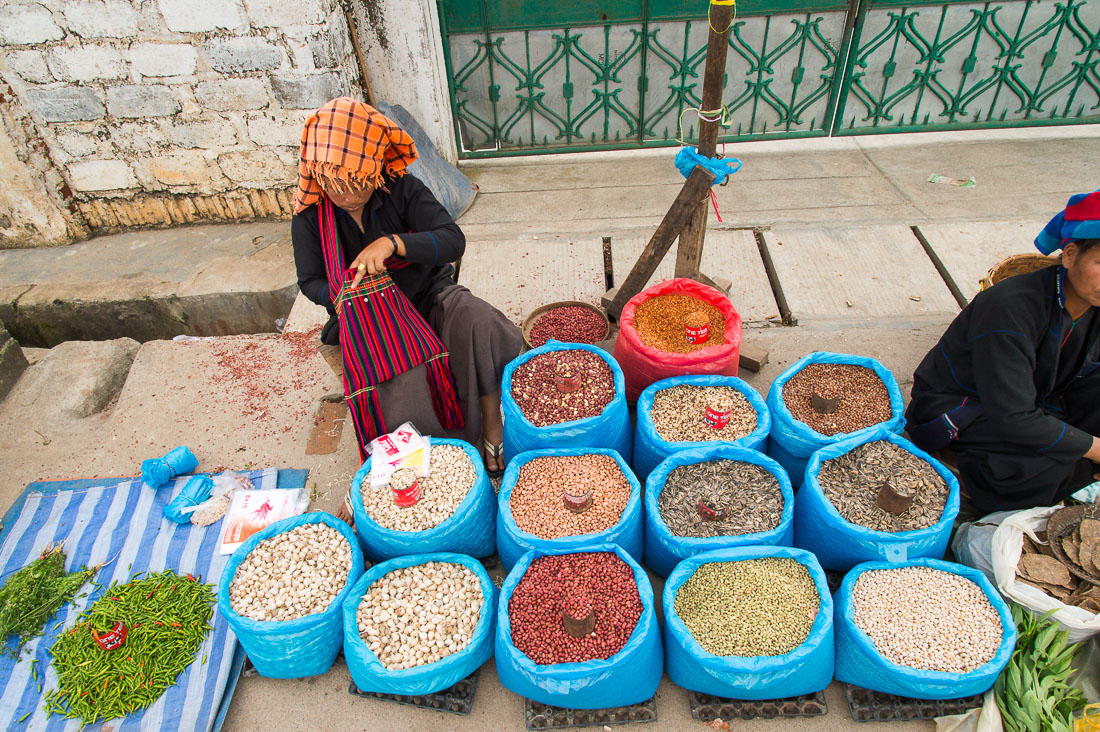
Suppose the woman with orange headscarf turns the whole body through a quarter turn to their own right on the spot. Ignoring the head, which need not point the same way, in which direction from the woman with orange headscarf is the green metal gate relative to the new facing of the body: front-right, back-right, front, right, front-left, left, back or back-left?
back-right

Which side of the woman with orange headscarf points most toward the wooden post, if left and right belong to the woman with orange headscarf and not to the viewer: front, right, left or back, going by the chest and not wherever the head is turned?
left

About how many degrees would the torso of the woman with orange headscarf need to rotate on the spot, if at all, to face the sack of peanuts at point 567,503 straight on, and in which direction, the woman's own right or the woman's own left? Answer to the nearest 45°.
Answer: approximately 45° to the woman's own left

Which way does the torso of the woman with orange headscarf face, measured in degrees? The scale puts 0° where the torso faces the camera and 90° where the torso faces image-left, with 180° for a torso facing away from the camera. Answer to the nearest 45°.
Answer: approximately 0°

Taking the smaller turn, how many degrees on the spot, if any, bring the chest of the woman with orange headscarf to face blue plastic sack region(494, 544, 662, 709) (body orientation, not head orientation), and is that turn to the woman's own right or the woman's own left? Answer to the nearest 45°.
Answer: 0° — they already face it

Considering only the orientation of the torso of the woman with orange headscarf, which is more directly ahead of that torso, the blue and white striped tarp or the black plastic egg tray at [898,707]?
the black plastic egg tray

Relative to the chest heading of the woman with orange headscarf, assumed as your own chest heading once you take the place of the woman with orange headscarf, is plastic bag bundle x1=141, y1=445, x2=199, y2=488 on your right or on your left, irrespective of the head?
on your right

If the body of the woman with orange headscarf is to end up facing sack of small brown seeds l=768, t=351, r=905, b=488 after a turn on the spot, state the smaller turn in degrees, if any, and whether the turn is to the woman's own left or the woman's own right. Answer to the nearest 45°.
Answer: approximately 45° to the woman's own left

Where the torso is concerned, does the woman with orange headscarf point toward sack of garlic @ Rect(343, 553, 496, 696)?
yes

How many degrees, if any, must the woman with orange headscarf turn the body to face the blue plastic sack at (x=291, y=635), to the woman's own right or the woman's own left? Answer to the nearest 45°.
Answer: approximately 45° to the woman's own right

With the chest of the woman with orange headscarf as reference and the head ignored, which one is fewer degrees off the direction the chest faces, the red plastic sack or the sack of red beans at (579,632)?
the sack of red beans

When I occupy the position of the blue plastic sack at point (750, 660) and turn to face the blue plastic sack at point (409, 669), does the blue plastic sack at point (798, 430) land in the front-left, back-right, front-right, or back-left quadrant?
back-right

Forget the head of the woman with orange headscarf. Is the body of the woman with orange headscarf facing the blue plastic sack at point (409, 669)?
yes

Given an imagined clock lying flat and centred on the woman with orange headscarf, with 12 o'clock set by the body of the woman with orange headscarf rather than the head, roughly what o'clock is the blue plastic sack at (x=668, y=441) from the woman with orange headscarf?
The blue plastic sack is roughly at 10 o'clock from the woman with orange headscarf.
